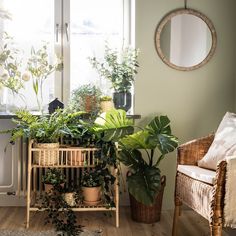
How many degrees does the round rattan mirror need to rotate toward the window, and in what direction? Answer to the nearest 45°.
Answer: approximately 90° to its right

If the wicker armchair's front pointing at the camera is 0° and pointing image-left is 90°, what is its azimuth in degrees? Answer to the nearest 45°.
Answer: approximately 45°

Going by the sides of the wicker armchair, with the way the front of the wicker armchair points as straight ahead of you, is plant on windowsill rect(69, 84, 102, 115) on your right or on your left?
on your right

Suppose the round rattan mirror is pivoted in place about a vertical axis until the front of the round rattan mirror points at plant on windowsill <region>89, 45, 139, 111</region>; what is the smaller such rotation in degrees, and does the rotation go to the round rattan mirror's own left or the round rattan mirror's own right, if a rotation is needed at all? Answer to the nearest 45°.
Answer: approximately 90° to the round rattan mirror's own right

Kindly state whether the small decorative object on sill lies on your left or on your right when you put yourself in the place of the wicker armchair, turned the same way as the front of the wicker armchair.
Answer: on your right

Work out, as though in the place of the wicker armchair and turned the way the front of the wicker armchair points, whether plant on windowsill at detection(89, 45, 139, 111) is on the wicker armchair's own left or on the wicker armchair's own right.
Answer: on the wicker armchair's own right

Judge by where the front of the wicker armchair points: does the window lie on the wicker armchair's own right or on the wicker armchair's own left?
on the wicker armchair's own right

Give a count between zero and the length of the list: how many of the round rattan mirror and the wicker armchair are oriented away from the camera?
0

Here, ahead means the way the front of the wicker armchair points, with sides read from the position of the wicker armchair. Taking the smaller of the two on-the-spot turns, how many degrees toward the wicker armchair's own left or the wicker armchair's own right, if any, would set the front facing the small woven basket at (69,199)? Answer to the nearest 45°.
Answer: approximately 45° to the wicker armchair's own right

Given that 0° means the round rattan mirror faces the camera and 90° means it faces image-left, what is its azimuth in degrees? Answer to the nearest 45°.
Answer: approximately 0°
